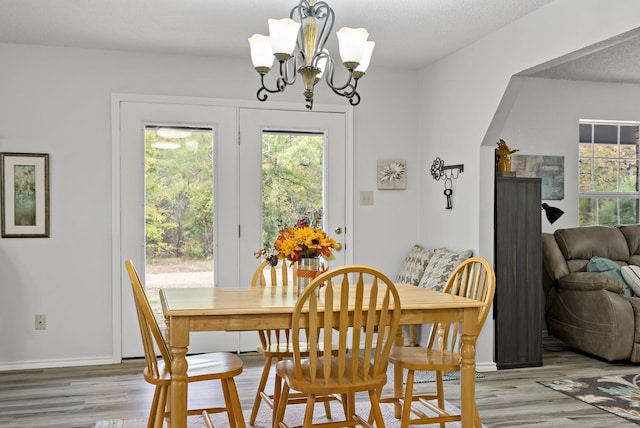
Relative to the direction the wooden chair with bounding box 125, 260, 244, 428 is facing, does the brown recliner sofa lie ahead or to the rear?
ahead

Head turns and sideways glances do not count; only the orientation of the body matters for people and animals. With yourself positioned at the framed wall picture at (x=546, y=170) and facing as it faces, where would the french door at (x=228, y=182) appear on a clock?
The french door is roughly at 2 o'clock from the framed wall picture.

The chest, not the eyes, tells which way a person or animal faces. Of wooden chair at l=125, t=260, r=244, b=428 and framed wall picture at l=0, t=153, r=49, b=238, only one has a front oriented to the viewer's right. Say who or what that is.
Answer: the wooden chair

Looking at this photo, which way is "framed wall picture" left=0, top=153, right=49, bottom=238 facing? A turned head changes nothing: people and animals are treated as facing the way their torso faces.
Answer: toward the camera

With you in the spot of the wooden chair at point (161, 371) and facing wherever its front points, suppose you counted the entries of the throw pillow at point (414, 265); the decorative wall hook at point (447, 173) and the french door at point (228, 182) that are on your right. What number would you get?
0

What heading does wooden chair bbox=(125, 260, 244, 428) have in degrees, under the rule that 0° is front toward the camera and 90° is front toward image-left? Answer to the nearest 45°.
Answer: approximately 270°

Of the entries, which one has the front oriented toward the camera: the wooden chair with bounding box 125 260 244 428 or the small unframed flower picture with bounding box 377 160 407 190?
the small unframed flower picture

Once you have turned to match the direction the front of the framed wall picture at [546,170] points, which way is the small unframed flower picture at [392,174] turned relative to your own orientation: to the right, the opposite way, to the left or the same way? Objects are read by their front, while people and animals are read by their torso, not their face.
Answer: the same way

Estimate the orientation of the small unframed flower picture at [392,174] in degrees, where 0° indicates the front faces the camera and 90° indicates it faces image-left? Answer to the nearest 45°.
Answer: approximately 0°

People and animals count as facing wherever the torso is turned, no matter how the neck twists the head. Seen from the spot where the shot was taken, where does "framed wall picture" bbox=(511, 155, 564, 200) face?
facing the viewer

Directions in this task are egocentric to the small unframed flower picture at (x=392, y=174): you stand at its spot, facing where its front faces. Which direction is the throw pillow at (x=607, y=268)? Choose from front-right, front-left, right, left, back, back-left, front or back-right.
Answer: left

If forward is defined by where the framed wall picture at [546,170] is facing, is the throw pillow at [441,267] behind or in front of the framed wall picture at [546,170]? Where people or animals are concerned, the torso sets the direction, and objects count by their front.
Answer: in front

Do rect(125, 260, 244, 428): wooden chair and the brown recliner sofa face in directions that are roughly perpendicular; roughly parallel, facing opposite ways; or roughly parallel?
roughly perpendicular

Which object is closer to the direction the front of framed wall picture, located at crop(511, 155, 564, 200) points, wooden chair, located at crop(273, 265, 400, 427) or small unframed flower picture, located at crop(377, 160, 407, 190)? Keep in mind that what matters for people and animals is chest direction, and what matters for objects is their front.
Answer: the wooden chair

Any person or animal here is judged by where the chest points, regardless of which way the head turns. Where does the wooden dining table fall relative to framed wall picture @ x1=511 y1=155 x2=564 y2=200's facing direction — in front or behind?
in front
